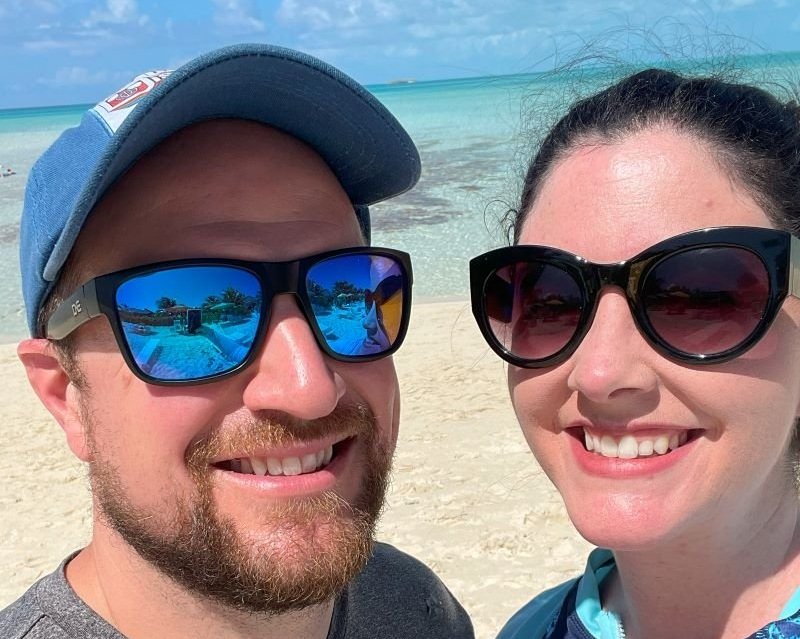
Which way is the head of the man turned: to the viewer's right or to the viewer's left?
to the viewer's right

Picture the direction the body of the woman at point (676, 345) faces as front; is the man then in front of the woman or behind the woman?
in front

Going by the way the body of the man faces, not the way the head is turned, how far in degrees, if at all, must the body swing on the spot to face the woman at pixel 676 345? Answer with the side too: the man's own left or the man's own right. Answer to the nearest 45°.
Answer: approximately 45° to the man's own left

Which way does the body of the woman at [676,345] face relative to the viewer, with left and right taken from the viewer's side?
facing the viewer and to the left of the viewer

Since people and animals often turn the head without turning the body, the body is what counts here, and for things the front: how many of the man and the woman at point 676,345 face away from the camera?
0

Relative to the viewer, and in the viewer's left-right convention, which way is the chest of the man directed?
facing the viewer and to the right of the viewer
